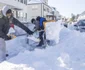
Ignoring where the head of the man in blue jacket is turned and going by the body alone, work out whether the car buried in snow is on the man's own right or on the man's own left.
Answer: on the man's own right

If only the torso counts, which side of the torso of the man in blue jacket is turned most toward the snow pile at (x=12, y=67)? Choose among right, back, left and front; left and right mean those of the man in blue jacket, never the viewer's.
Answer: left

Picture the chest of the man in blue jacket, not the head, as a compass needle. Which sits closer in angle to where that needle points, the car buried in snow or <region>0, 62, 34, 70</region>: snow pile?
the snow pile

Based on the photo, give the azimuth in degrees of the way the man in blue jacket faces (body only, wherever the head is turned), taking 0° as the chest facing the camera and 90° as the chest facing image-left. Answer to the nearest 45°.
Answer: approximately 90°
